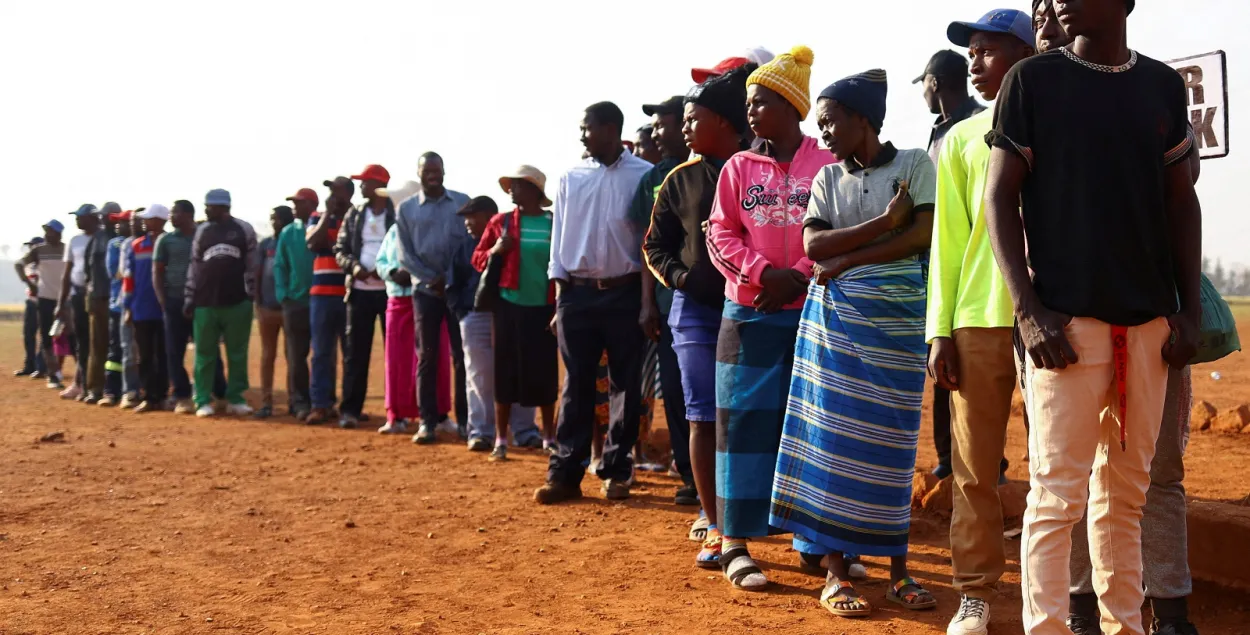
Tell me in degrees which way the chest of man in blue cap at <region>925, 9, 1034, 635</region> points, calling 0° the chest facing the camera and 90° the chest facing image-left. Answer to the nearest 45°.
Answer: approximately 45°

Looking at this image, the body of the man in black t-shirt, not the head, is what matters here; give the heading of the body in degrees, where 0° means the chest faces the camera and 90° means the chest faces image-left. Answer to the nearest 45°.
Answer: approximately 0°

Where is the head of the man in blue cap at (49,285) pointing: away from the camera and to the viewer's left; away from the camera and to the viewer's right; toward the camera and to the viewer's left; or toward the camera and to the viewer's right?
toward the camera and to the viewer's left

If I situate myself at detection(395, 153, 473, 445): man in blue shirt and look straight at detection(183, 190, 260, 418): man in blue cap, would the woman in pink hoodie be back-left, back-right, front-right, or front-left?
back-left
